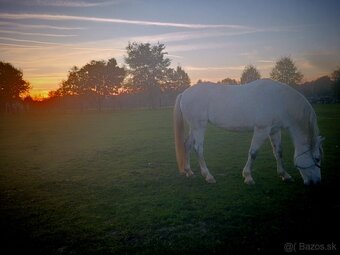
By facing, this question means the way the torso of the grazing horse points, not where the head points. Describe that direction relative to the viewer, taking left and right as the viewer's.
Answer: facing to the right of the viewer
